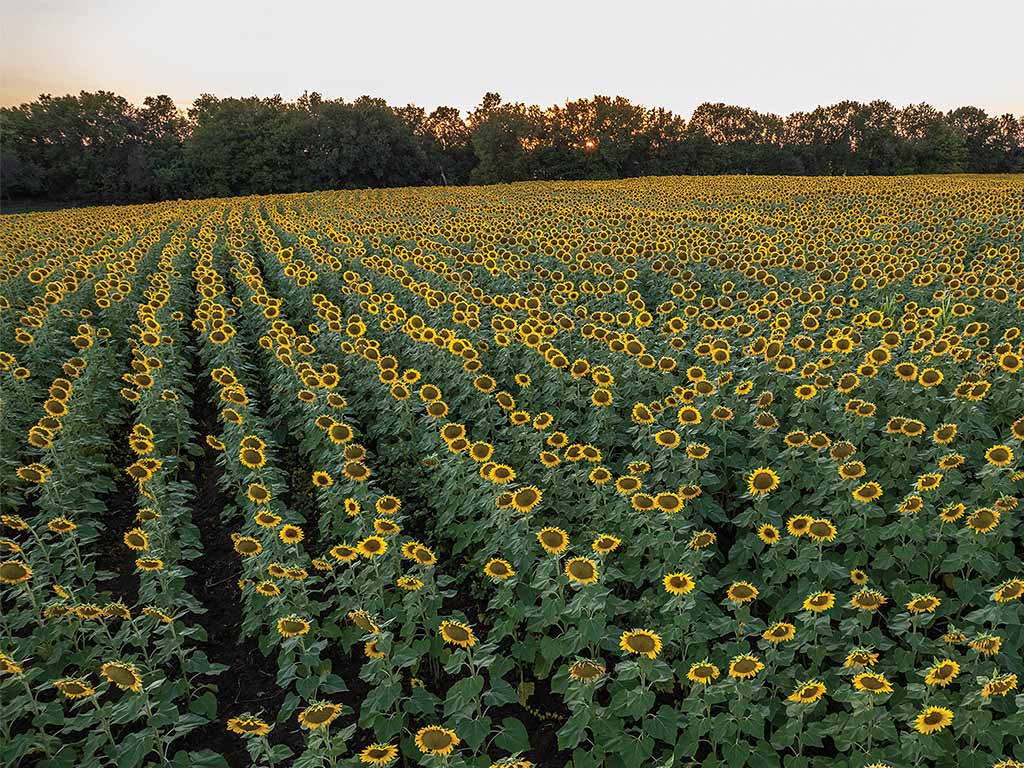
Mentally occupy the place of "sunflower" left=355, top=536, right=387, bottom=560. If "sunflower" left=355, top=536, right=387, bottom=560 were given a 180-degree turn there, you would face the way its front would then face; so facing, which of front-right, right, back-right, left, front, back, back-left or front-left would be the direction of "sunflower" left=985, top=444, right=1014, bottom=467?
right

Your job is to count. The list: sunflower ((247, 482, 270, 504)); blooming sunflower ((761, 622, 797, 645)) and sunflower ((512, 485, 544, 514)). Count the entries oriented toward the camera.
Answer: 3

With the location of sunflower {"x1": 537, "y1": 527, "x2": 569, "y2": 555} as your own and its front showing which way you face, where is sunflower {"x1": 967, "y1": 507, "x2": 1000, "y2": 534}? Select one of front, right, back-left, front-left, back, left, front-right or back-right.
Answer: left

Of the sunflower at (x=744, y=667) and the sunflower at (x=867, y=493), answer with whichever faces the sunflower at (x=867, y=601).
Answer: the sunflower at (x=867, y=493)

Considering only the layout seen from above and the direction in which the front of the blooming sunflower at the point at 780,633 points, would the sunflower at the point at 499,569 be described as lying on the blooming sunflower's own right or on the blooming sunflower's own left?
on the blooming sunflower's own right

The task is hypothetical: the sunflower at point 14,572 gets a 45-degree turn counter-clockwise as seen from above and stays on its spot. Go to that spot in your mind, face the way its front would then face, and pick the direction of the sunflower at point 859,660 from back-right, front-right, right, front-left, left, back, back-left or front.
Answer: front

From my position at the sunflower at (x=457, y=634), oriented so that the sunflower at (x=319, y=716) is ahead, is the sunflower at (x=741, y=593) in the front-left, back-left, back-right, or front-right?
back-left

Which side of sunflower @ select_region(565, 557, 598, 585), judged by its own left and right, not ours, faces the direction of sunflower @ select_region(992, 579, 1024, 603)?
left

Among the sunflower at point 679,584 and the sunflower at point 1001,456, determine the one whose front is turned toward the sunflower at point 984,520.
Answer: the sunflower at point 1001,456
